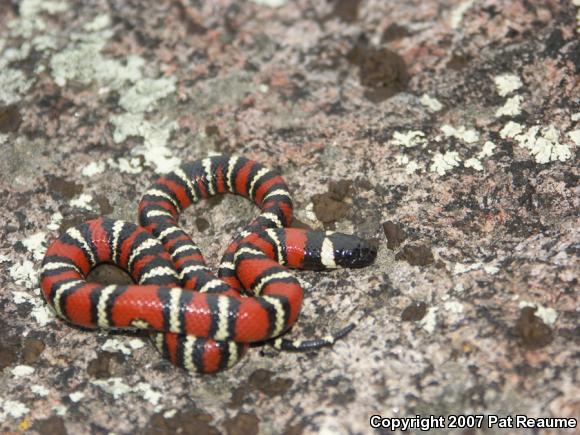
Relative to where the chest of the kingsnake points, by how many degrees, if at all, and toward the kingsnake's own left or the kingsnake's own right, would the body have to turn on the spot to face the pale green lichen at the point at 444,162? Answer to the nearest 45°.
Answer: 0° — it already faces it

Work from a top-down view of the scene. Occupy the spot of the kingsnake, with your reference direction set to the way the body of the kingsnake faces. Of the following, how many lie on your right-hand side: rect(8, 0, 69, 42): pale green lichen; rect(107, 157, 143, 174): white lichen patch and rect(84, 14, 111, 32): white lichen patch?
0

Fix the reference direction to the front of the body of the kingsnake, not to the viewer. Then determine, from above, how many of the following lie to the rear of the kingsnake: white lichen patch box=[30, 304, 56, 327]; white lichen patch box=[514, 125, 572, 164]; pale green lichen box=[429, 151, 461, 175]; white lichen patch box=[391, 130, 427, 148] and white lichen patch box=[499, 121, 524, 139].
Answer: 1

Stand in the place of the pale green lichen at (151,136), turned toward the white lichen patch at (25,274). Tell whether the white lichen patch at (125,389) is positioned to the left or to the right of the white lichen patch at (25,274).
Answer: left

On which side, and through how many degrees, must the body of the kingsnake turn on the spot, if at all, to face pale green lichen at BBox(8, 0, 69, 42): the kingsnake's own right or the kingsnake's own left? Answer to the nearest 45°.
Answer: approximately 135° to the kingsnake's own left

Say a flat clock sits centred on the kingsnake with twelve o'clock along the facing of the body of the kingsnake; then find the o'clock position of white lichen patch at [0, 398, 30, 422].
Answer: The white lichen patch is roughly at 5 o'clock from the kingsnake.

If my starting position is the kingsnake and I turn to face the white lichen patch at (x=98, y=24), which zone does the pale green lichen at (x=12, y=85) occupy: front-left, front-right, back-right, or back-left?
front-left

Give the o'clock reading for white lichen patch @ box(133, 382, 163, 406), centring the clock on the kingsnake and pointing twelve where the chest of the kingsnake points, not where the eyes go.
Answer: The white lichen patch is roughly at 4 o'clock from the kingsnake.

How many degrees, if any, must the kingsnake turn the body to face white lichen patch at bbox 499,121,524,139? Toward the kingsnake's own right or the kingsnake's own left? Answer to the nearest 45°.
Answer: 0° — it already faces it

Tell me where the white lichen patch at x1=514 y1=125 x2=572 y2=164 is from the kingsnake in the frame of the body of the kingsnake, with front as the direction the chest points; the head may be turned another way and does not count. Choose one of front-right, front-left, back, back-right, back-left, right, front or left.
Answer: front

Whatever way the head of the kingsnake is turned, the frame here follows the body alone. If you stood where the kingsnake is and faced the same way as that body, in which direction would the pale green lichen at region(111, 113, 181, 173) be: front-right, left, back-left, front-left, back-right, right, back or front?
left

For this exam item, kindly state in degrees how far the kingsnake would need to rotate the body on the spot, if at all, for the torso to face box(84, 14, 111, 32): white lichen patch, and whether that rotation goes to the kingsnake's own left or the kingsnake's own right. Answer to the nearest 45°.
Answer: approximately 90° to the kingsnake's own left

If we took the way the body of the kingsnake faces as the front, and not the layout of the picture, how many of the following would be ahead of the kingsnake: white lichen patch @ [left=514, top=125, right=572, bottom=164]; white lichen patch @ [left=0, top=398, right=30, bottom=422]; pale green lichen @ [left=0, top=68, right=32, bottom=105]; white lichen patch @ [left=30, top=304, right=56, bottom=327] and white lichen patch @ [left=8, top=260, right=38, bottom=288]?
1

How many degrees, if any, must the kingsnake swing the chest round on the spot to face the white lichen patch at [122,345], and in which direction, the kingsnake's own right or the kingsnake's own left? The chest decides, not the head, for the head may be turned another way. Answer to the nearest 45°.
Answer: approximately 135° to the kingsnake's own right

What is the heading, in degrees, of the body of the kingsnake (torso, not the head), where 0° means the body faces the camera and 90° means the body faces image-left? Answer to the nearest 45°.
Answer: approximately 270°

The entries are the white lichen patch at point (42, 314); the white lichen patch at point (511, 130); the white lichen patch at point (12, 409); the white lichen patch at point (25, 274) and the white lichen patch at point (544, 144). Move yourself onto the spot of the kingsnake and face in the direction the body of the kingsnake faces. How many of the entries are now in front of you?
2

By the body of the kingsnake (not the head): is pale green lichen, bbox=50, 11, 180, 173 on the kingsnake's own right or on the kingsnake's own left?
on the kingsnake's own left

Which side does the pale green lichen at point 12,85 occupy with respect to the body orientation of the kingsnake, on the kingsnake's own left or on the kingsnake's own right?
on the kingsnake's own left

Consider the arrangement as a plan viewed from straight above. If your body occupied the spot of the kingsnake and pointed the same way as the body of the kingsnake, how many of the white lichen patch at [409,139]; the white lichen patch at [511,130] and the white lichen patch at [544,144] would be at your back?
0

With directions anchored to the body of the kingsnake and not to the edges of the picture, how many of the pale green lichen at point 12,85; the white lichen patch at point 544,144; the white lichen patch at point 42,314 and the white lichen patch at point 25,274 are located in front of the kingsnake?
1

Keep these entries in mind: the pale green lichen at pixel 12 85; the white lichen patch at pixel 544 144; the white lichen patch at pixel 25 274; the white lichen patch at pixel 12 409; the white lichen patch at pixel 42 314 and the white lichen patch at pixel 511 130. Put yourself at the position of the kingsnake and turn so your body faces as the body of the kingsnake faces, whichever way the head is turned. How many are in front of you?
2
